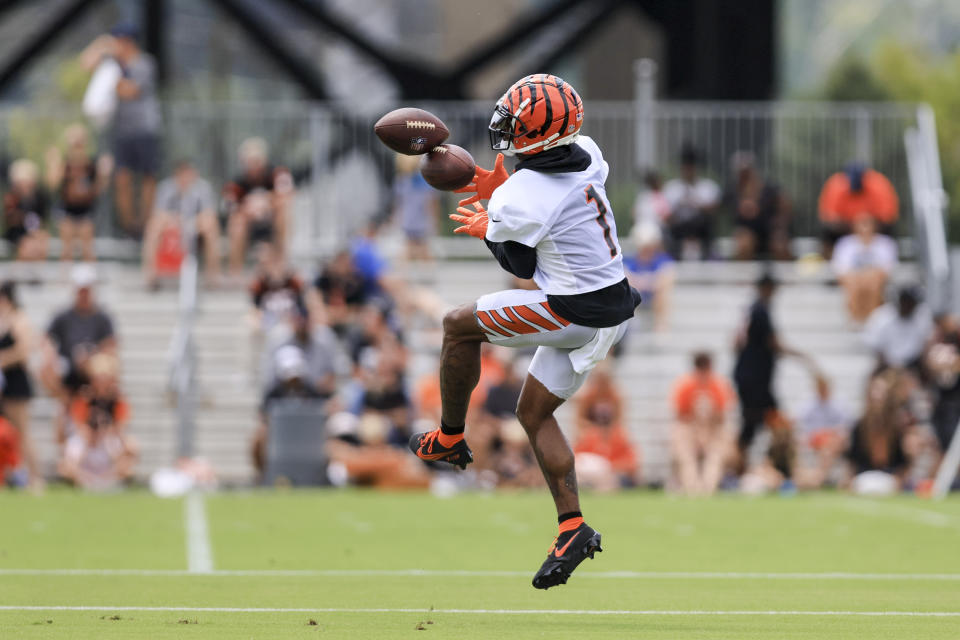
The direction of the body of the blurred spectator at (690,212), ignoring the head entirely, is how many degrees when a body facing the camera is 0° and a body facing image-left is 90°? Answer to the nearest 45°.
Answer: approximately 0°

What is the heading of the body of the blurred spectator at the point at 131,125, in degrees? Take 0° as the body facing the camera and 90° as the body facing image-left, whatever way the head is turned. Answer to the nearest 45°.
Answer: approximately 45°

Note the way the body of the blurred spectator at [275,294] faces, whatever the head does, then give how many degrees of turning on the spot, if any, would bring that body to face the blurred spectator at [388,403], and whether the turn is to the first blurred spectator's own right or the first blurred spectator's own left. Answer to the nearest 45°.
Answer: approximately 45° to the first blurred spectator's own left

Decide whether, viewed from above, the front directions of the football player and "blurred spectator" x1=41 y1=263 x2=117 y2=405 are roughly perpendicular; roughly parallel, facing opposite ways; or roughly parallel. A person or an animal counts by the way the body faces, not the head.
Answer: roughly perpendicular

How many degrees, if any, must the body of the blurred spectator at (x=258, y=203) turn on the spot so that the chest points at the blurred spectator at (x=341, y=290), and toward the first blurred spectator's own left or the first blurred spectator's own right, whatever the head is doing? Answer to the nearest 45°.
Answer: approximately 45° to the first blurred spectator's own left
